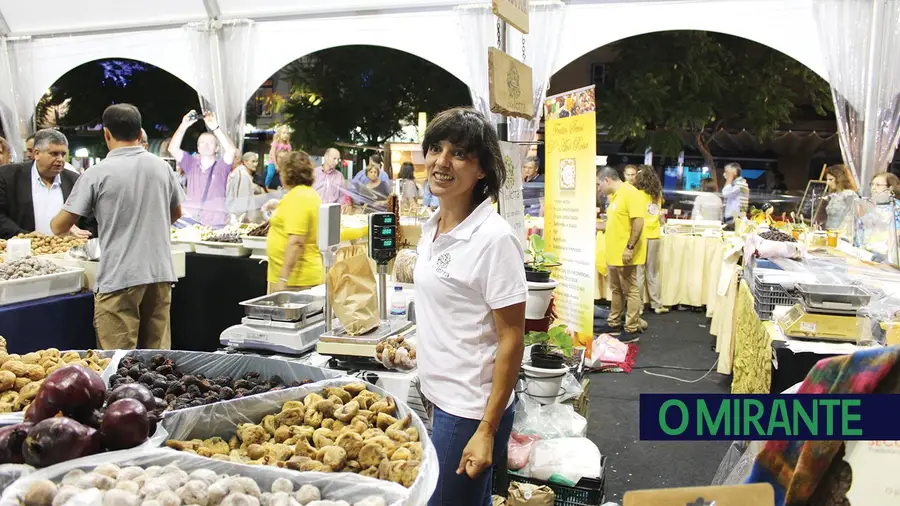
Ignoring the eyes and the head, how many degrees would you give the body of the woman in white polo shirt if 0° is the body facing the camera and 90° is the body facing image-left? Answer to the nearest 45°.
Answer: approximately 45°

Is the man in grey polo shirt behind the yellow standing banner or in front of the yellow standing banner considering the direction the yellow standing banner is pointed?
in front

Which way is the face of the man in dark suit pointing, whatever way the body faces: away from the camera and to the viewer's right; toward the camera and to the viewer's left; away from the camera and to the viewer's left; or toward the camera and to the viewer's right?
toward the camera and to the viewer's right

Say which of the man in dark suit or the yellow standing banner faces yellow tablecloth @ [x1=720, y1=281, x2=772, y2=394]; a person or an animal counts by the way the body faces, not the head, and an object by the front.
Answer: the man in dark suit

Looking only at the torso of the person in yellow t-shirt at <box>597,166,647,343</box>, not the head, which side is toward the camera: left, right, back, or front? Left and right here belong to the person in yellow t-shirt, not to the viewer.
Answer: left

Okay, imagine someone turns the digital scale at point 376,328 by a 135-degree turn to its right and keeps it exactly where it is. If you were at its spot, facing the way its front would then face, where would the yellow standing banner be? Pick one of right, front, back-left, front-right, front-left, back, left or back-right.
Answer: right
